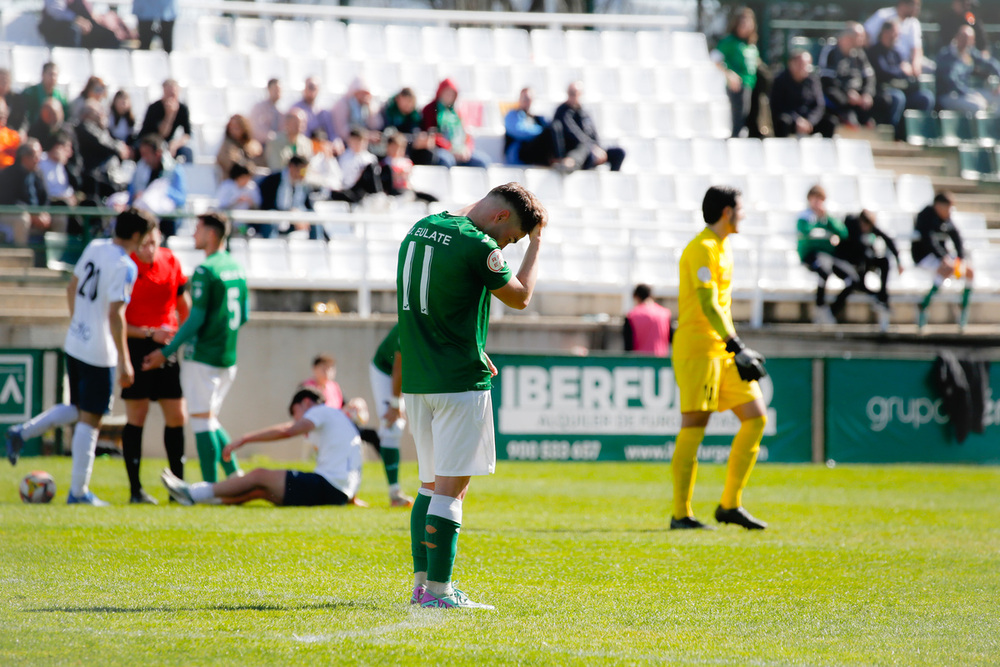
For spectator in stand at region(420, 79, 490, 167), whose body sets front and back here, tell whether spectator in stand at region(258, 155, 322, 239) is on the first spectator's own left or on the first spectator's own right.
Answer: on the first spectator's own right

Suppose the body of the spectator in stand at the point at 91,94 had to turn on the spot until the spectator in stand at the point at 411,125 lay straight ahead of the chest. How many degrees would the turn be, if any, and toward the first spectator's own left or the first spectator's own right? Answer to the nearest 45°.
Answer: approximately 45° to the first spectator's own left

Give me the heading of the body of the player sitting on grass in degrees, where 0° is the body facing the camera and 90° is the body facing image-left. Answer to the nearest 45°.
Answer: approximately 90°

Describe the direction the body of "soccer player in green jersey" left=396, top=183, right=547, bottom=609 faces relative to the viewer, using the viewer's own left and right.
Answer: facing away from the viewer and to the right of the viewer

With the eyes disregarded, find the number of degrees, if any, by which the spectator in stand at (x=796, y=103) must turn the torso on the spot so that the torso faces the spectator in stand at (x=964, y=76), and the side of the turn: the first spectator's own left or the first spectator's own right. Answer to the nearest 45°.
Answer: approximately 135° to the first spectator's own left

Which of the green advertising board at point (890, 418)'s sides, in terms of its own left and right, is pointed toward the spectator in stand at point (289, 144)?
right
